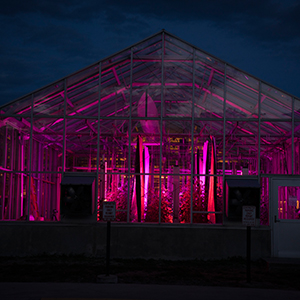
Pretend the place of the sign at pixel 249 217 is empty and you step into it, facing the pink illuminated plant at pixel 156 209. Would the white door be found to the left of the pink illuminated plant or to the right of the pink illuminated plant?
right

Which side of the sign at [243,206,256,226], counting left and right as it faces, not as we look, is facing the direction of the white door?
back

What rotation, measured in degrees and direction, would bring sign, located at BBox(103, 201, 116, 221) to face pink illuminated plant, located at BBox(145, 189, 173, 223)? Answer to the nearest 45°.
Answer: approximately 180°

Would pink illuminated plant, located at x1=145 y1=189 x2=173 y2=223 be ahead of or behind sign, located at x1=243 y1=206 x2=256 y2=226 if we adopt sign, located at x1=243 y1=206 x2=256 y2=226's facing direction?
behind

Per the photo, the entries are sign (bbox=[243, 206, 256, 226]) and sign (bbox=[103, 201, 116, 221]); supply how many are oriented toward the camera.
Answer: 2

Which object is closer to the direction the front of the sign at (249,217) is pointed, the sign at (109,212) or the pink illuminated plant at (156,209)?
the sign

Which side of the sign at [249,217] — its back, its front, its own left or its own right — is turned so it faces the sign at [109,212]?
right

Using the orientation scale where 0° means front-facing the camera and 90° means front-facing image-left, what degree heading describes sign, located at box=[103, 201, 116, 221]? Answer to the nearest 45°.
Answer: approximately 0°

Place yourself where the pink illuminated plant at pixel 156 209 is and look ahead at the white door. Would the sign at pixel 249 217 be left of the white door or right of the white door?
right

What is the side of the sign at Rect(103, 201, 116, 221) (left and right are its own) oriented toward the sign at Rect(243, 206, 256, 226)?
left
